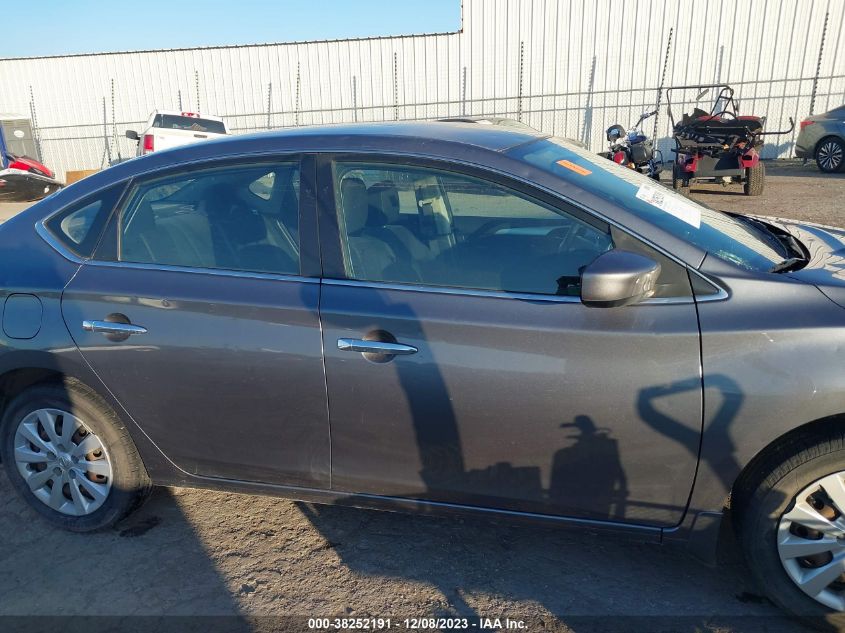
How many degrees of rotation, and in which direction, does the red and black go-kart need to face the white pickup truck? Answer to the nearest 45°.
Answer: approximately 90° to its left

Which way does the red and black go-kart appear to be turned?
away from the camera

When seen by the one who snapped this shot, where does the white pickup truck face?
facing away from the viewer

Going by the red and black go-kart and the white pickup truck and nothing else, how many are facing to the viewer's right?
0

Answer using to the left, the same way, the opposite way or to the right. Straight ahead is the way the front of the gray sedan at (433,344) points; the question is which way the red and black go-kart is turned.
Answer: to the left

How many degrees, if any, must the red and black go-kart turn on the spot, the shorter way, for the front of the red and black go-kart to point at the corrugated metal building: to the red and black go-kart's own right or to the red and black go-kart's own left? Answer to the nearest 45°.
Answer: approximately 45° to the red and black go-kart's own left

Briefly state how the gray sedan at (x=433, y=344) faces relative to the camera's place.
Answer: facing to the right of the viewer

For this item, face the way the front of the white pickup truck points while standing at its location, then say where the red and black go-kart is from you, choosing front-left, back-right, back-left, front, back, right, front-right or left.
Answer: back-right

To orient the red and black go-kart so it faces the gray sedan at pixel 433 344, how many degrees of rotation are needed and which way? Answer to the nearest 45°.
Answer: approximately 180°

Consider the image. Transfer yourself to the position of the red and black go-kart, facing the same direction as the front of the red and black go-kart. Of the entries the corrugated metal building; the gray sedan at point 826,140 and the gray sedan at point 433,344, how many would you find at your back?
1

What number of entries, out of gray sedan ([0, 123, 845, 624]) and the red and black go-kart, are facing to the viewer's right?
1

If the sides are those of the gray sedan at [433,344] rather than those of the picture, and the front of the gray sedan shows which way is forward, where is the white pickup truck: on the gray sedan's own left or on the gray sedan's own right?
on the gray sedan's own left

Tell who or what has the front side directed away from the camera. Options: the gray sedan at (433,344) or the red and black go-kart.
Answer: the red and black go-kart
